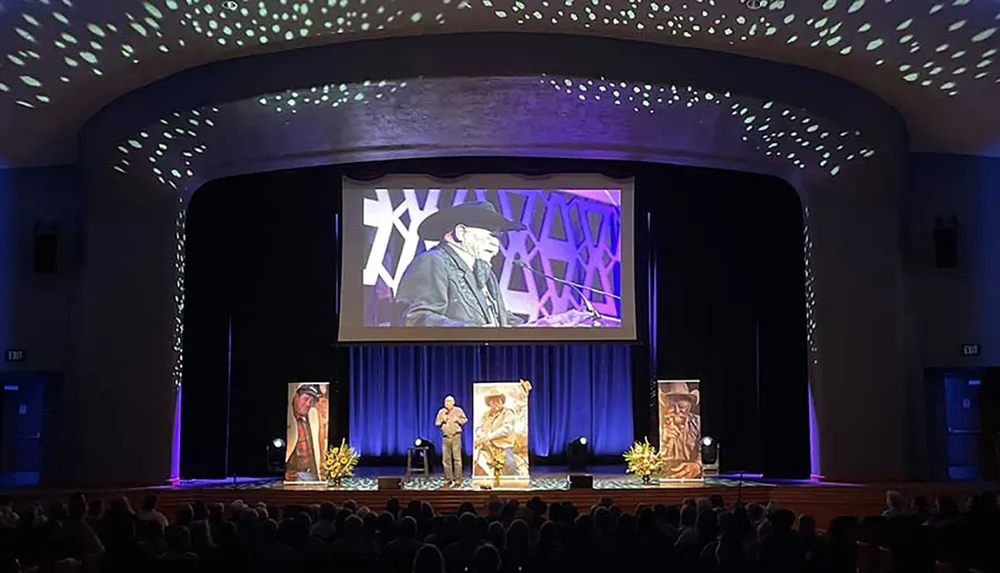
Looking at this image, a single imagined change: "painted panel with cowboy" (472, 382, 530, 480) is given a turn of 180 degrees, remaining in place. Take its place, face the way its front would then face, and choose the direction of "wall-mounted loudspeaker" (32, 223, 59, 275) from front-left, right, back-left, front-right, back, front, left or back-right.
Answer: left

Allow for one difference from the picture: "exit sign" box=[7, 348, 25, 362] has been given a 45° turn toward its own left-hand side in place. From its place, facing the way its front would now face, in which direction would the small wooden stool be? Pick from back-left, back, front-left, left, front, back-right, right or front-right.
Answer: front-left

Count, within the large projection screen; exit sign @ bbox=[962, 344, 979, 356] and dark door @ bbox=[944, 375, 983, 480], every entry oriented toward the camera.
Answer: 3

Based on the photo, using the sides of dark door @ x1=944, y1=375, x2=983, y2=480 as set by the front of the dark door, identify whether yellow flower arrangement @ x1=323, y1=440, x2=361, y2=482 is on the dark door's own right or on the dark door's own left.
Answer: on the dark door's own right

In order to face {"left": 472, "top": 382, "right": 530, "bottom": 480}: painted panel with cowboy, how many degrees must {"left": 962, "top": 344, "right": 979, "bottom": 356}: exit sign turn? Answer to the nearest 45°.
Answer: approximately 90° to its right

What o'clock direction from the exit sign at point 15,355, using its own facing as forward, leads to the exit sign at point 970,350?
the exit sign at point 970,350 is roughly at 10 o'clock from the exit sign at point 15,355.

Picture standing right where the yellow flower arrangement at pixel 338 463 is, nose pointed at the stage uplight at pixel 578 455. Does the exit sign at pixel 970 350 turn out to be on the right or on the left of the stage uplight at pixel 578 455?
right
